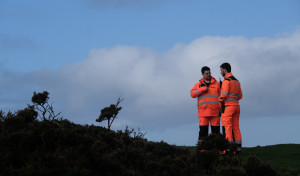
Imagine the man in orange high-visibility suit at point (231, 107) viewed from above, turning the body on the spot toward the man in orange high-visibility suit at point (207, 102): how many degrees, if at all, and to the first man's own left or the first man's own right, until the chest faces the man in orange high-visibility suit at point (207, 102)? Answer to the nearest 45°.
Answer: approximately 45° to the first man's own left

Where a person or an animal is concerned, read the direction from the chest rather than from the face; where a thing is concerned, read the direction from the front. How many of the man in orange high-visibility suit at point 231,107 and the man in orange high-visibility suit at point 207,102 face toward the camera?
1

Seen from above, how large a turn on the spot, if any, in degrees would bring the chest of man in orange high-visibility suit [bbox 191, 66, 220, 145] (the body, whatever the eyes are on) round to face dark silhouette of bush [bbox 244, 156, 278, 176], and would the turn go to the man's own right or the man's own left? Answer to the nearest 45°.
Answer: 0° — they already face it

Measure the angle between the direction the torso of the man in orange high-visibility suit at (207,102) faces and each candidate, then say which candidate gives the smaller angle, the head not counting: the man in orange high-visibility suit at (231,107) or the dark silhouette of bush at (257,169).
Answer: the dark silhouette of bush

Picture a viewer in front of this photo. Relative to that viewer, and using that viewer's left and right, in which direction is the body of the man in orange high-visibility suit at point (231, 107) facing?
facing away from the viewer and to the left of the viewer

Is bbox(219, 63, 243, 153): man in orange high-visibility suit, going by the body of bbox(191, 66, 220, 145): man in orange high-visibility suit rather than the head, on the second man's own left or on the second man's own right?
on the second man's own left

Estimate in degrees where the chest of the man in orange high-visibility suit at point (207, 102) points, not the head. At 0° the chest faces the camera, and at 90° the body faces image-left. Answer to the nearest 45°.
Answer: approximately 0°

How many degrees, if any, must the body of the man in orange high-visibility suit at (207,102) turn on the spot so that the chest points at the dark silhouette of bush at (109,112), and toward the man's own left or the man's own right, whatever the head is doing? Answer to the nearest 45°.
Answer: approximately 45° to the man's own right
